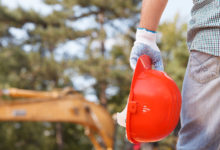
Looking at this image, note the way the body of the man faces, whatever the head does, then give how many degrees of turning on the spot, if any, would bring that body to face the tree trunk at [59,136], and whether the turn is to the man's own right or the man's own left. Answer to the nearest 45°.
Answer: approximately 45° to the man's own left
